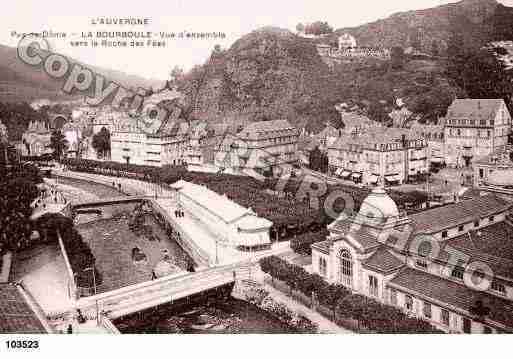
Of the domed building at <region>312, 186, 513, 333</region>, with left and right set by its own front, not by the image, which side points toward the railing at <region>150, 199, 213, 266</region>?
right

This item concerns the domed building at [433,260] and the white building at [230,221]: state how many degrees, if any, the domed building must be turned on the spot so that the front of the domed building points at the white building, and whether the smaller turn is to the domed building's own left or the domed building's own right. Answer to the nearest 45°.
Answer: approximately 90° to the domed building's own right

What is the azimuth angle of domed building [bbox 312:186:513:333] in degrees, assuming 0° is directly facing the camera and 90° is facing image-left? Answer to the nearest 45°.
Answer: approximately 45°

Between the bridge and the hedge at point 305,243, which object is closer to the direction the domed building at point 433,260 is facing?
the bridge

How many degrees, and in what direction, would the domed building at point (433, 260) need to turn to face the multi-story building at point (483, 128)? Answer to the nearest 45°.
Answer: approximately 135° to its right

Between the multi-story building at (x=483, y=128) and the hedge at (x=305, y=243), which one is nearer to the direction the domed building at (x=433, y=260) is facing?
the hedge

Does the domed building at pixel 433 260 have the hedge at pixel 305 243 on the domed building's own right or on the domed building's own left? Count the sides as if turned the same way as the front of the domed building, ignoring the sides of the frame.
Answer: on the domed building's own right

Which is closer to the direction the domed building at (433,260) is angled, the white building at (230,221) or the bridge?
the bridge
